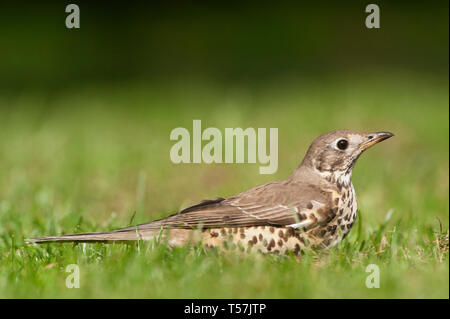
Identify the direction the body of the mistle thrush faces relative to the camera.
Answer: to the viewer's right
